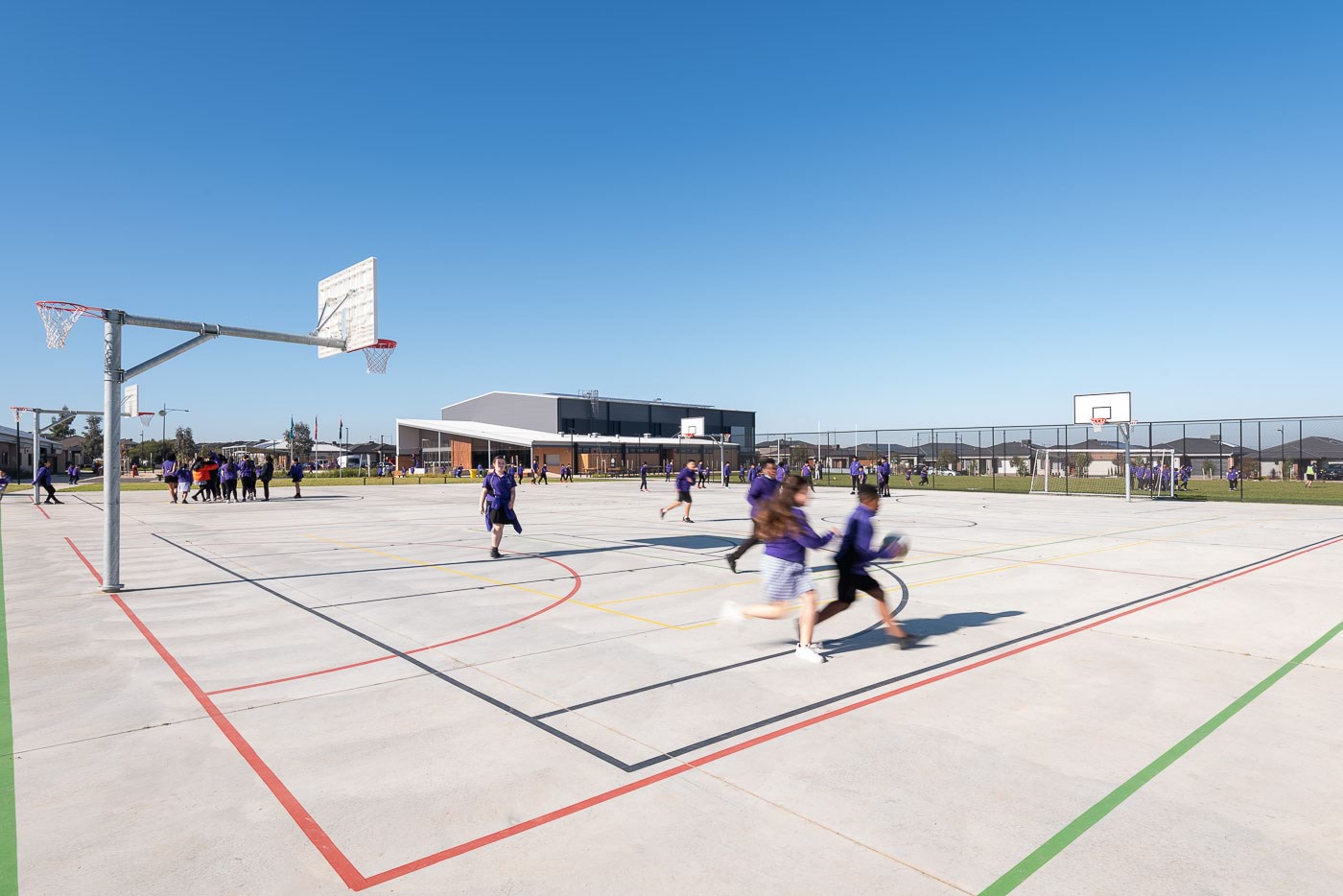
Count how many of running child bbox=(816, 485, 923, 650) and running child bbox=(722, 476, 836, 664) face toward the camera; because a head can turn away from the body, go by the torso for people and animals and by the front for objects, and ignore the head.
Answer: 0

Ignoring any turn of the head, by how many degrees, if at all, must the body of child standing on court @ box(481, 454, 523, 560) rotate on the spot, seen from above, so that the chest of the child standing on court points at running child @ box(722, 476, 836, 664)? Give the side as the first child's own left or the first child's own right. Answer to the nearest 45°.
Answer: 0° — they already face them

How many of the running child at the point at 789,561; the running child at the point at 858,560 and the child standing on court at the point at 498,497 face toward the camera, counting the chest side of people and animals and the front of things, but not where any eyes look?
1

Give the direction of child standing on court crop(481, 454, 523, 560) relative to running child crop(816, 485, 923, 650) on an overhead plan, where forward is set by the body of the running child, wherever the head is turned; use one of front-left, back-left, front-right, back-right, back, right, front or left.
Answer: back-left

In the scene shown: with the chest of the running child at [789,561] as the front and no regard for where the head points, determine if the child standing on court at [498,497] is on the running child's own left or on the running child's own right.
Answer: on the running child's own left

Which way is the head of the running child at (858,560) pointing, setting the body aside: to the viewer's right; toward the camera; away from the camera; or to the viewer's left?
to the viewer's right

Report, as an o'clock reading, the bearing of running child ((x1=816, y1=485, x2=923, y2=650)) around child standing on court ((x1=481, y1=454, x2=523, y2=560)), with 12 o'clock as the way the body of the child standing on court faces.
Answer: The running child is roughly at 11 o'clock from the child standing on court.

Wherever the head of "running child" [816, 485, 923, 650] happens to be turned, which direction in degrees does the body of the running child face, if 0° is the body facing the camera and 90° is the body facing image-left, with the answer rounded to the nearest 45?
approximately 270°

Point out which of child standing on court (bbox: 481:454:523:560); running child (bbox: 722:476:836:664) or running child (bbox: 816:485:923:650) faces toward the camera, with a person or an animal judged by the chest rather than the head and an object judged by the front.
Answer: the child standing on court

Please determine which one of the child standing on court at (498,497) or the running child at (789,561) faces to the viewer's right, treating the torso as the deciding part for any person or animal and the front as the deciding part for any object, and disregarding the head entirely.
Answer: the running child

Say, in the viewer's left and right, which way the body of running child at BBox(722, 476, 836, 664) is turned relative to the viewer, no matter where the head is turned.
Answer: facing to the right of the viewer

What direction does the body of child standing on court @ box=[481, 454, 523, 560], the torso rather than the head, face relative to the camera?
toward the camera

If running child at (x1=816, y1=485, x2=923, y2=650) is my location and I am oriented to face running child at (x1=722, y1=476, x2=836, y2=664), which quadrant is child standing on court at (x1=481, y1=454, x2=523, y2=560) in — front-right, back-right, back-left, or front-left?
front-right

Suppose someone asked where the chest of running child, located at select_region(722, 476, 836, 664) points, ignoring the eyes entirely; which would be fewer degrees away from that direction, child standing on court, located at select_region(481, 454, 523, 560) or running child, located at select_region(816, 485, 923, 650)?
the running child

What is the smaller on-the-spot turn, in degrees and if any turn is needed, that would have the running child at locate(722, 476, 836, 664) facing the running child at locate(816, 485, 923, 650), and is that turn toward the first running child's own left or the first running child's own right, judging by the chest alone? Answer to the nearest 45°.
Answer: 0° — they already face them

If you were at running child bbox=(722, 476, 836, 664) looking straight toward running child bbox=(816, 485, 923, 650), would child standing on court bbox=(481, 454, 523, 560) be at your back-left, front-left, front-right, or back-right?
back-left
